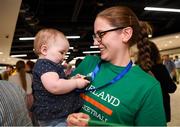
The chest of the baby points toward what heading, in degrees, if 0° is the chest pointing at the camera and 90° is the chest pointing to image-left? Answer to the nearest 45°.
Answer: approximately 270°

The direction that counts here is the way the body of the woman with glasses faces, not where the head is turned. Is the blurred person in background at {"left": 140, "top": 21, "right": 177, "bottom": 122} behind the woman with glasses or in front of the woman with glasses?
behind

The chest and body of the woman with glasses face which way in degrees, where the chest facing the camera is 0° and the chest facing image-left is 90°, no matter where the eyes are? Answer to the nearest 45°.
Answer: approximately 45°

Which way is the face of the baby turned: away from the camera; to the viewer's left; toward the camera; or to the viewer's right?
to the viewer's right
